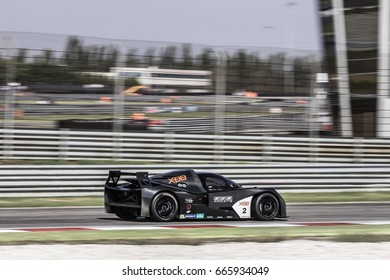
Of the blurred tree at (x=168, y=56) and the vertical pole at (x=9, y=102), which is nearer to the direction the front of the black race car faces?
the blurred tree

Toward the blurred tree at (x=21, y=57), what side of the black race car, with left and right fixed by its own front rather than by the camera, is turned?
left

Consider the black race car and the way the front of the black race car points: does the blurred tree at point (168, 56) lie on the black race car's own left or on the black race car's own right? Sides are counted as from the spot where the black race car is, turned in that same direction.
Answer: on the black race car's own left

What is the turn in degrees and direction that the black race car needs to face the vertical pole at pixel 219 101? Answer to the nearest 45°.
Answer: approximately 45° to its left

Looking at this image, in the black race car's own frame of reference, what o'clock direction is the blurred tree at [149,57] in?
The blurred tree is roughly at 10 o'clock from the black race car.

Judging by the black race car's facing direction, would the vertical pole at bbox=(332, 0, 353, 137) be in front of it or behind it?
in front

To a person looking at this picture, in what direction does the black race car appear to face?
facing away from the viewer and to the right of the viewer
